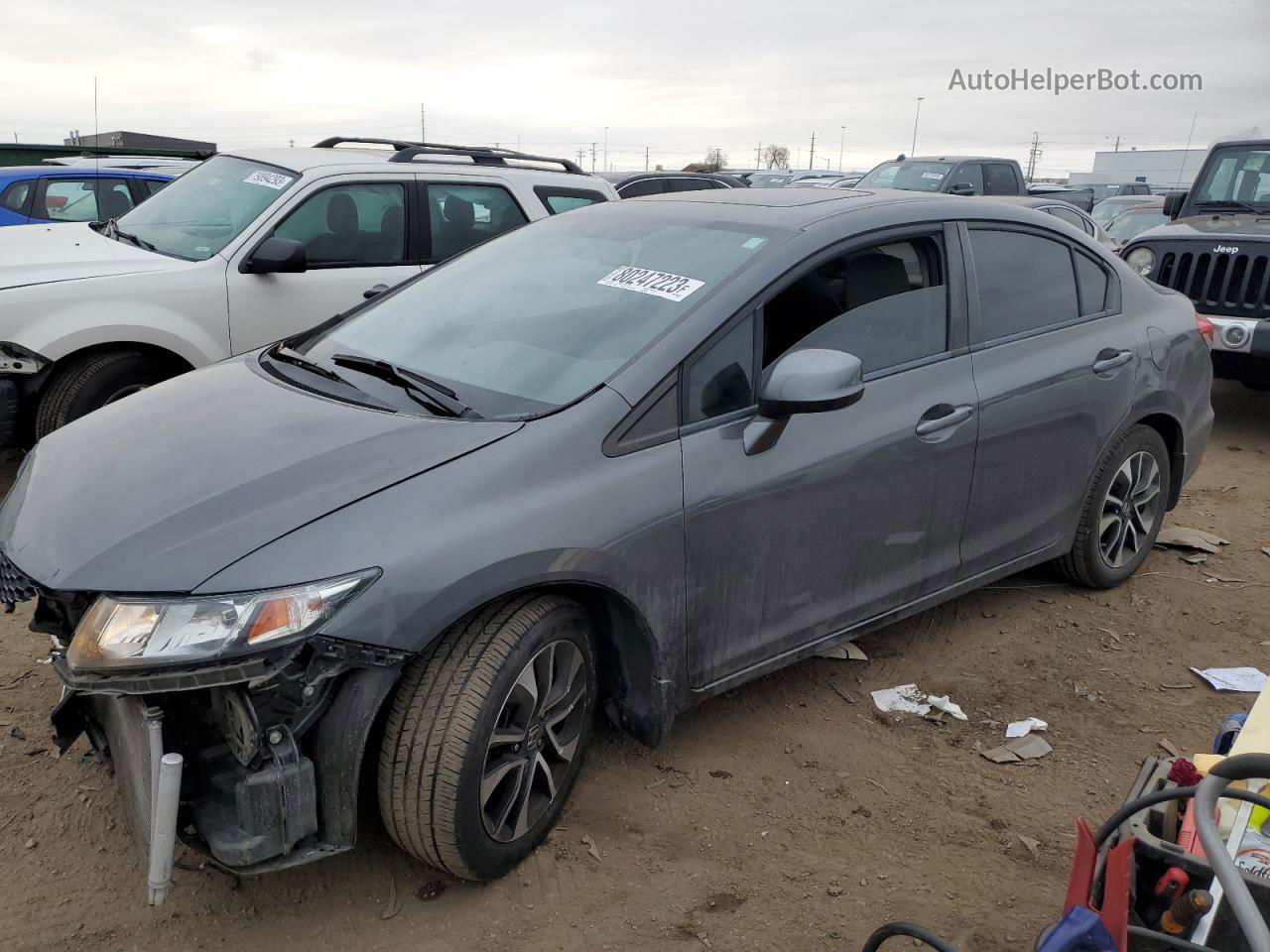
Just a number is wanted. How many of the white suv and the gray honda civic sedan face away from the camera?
0

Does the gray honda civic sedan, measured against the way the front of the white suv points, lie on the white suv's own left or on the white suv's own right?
on the white suv's own left

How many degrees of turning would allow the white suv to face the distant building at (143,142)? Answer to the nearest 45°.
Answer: approximately 135° to its right

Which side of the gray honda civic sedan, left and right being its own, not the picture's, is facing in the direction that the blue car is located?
right

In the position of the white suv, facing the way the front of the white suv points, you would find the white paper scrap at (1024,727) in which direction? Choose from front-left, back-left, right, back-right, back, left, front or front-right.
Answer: left

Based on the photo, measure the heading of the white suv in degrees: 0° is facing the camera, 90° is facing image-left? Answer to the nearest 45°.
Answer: approximately 45°

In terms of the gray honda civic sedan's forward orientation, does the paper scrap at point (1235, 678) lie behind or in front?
behind
